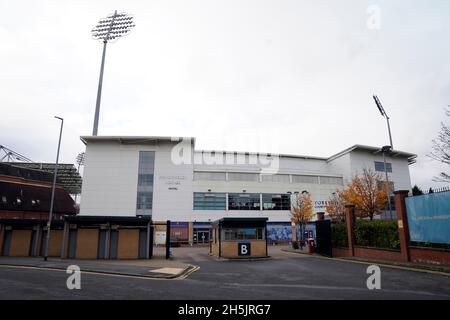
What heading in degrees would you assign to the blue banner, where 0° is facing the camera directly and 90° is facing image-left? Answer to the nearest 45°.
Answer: approximately 45°

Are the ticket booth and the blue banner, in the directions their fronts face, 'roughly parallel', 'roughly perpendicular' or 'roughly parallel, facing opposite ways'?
roughly perpendicular

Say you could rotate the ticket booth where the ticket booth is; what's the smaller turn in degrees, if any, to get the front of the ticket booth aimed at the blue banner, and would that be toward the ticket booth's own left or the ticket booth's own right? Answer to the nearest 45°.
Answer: approximately 45° to the ticket booth's own left

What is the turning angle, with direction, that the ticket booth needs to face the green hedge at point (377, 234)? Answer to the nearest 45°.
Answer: approximately 45° to its left

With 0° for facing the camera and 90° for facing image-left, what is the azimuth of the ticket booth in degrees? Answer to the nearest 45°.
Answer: approximately 0°

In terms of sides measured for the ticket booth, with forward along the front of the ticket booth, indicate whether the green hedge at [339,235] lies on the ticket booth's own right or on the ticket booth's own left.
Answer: on the ticket booth's own left

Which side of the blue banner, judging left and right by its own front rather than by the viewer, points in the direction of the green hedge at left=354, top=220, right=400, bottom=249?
right

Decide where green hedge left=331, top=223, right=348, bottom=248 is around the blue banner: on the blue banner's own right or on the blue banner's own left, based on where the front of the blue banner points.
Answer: on the blue banner's own right

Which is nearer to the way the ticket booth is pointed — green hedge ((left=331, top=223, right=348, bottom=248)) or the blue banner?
the blue banner

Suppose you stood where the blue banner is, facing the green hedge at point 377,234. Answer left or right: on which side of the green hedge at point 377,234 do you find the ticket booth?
left

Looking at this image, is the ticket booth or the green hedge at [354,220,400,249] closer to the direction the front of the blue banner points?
the ticket booth
